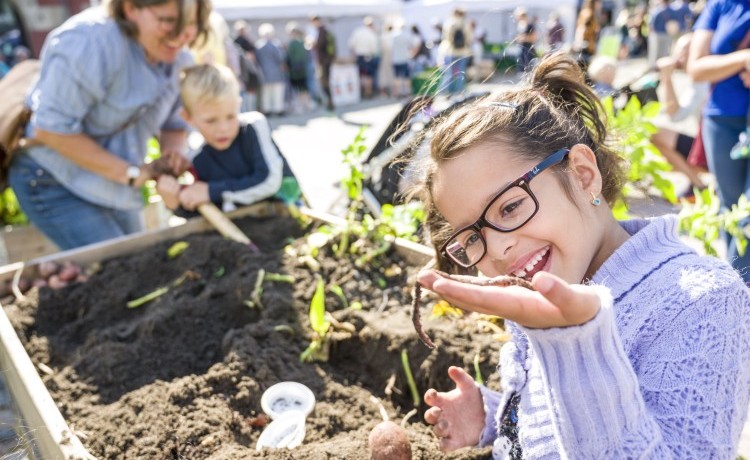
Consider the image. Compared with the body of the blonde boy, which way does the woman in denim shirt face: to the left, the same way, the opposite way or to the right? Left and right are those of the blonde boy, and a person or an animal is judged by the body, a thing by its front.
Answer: to the left

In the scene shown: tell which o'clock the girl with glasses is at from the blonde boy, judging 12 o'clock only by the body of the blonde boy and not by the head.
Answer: The girl with glasses is roughly at 10 o'clock from the blonde boy.

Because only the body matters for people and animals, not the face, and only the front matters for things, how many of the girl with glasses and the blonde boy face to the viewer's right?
0

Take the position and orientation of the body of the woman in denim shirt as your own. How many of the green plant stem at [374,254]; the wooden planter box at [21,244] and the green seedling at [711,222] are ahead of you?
2

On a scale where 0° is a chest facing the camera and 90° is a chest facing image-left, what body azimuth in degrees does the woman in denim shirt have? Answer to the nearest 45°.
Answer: approximately 315°

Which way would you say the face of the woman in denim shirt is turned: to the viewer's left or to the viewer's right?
to the viewer's right

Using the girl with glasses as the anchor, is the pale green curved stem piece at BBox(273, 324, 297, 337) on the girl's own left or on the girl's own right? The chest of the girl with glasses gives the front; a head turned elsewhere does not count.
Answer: on the girl's own right

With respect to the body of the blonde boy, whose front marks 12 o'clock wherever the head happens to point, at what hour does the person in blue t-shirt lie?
The person in blue t-shirt is roughly at 8 o'clock from the blonde boy.

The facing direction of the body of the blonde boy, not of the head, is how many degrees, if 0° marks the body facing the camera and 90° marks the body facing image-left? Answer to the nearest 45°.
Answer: approximately 45°

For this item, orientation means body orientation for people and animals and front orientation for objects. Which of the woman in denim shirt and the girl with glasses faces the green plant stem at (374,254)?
the woman in denim shirt

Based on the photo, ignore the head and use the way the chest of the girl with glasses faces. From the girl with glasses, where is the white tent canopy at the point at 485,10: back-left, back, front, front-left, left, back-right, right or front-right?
back-right

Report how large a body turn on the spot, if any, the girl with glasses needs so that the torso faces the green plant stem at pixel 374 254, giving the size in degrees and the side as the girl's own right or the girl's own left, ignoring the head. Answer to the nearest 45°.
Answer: approximately 90° to the girl's own right

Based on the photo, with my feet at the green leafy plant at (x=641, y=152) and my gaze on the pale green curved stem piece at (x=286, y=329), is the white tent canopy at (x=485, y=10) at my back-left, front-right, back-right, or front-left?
back-right

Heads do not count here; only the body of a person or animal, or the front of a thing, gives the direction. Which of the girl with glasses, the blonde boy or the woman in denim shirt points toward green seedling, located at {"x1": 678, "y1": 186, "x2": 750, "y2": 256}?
the woman in denim shirt
